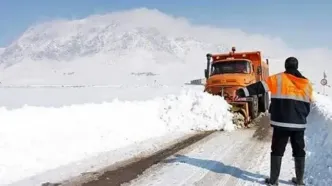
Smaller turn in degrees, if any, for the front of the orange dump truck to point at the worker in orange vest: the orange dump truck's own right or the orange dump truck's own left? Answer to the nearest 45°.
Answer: approximately 45° to the orange dump truck's own left

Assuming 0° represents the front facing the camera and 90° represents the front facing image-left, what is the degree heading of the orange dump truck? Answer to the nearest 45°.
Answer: approximately 45°
